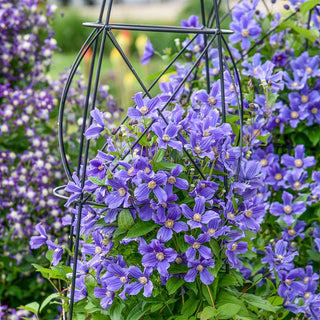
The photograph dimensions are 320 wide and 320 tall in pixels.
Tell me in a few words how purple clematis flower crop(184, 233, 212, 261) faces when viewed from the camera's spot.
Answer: facing the viewer

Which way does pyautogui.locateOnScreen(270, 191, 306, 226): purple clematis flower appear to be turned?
toward the camera

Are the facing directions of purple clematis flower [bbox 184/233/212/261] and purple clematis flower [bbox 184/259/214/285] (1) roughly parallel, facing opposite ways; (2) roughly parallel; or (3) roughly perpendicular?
roughly parallel

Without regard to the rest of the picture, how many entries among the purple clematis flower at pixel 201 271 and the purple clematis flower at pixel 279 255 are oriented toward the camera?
2

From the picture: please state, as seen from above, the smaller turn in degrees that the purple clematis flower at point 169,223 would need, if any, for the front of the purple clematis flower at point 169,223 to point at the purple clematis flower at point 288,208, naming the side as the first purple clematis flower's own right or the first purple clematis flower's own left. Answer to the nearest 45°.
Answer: approximately 135° to the first purple clematis flower's own left

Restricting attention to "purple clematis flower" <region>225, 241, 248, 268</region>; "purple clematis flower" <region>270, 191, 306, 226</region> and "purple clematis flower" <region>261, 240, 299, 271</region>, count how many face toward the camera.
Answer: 3

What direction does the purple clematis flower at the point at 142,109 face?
toward the camera

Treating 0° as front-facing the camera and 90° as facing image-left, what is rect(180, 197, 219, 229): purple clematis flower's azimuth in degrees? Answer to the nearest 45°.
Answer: approximately 0°
